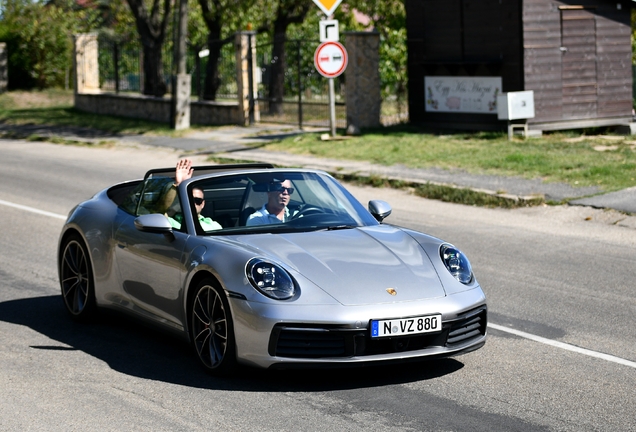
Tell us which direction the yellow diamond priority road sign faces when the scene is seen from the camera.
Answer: facing the viewer

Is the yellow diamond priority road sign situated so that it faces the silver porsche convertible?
yes

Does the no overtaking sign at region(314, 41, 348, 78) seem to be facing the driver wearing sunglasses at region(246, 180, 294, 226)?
yes

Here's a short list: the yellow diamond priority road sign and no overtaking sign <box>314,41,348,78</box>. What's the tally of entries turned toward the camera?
2

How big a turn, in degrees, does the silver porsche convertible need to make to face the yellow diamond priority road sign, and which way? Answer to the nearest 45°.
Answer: approximately 135° to its left

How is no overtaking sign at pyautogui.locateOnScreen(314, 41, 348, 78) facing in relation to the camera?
toward the camera

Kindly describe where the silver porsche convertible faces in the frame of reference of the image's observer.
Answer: facing the viewer and to the right of the viewer

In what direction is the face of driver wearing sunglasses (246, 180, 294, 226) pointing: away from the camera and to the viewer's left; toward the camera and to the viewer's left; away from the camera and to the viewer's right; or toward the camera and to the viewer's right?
toward the camera and to the viewer's right

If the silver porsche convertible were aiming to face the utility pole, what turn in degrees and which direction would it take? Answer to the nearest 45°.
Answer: approximately 135° to its left

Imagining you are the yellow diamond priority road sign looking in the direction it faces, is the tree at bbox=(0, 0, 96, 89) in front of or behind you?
behind

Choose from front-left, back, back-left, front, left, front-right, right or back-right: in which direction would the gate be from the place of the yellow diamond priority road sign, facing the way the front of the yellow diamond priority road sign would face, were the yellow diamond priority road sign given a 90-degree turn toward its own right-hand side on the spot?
right

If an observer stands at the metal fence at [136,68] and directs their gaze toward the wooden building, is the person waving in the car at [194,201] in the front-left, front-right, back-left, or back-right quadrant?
front-right

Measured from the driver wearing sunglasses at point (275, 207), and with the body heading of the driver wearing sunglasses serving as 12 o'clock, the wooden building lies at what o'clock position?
The wooden building is roughly at 8 o'clock from the driver wearing sunglasses.
